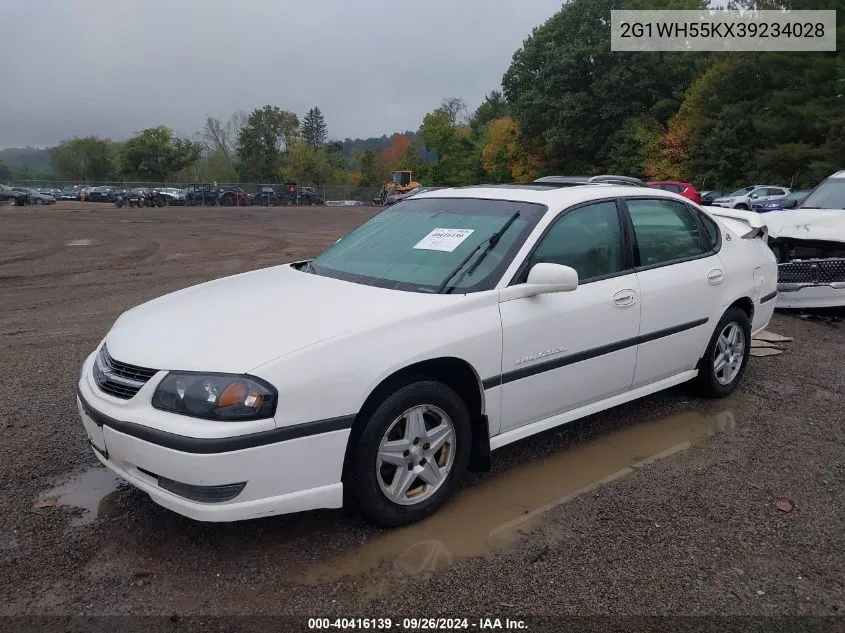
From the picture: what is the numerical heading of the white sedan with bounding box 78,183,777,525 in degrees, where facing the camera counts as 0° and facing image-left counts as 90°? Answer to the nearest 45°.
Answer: approximately 45°

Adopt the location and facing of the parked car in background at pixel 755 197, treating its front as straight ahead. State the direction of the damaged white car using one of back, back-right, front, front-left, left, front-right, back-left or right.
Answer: front-left

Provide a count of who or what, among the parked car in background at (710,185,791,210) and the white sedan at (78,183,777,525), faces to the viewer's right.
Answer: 0

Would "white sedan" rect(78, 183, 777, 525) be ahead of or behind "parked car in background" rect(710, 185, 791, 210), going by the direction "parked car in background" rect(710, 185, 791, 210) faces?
ahead

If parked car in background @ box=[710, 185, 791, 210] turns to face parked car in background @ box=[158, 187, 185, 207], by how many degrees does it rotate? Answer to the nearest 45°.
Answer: approximately 45° to its right

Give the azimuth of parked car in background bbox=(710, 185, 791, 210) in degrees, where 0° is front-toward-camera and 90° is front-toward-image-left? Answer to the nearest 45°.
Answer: approximately 45°

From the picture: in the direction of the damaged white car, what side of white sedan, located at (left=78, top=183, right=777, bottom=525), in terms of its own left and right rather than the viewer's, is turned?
back

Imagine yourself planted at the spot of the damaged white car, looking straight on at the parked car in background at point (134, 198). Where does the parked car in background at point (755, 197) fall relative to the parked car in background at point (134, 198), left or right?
right
